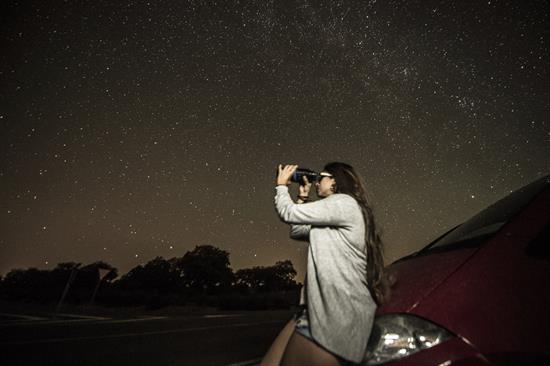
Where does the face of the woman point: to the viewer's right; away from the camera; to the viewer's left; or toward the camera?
to the viewer's left

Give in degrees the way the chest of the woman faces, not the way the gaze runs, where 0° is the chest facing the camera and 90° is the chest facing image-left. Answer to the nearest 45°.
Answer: approximately 90°
